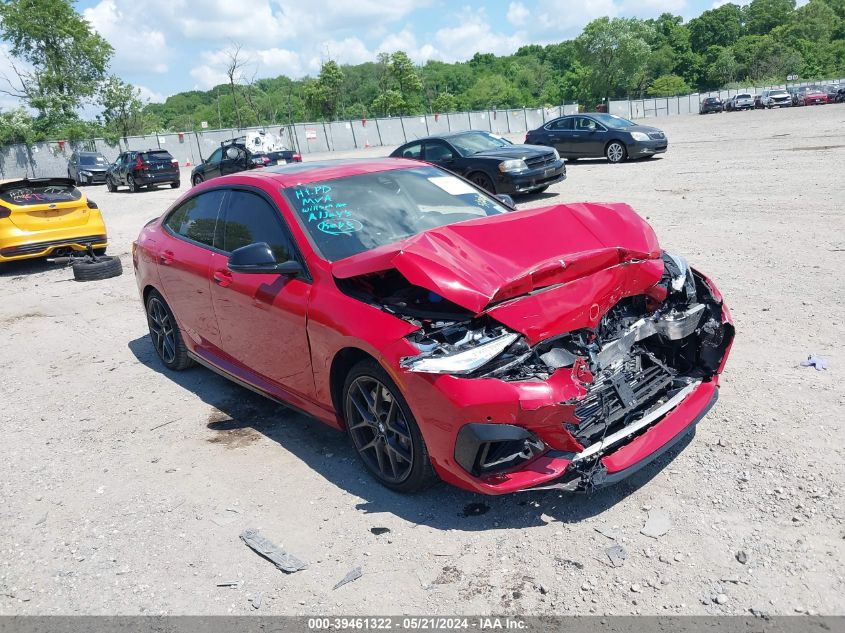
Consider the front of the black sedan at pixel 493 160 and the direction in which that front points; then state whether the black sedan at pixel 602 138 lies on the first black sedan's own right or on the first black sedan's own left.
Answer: on the first black sedan's own left

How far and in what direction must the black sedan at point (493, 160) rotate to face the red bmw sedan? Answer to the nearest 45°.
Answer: approximately 45° to its right

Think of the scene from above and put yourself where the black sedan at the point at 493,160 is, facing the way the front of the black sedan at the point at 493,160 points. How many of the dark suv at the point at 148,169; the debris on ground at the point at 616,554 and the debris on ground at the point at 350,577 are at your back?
1

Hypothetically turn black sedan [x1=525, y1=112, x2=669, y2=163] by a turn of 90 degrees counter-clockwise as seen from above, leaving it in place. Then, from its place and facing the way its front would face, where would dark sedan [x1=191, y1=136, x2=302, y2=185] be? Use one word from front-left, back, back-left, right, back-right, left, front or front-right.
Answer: back-left

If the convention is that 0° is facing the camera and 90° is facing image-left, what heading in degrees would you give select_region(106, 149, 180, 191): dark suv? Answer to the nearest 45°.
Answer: approximately 135°

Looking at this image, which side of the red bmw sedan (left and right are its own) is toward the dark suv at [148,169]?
back

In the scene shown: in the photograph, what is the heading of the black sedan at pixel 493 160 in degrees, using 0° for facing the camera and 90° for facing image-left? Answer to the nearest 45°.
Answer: approximately 315°

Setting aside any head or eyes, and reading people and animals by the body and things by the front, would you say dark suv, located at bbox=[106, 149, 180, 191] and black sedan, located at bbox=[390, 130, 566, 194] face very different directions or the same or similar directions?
very different directions

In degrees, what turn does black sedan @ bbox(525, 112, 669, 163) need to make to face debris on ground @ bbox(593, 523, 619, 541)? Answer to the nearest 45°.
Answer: approximately 45° to its right

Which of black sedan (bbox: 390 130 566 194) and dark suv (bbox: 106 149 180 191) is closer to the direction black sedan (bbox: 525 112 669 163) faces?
the black sedan

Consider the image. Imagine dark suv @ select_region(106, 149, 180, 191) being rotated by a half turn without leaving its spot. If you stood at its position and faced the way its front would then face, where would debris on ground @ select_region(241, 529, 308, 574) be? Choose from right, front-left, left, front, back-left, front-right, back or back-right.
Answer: front-right

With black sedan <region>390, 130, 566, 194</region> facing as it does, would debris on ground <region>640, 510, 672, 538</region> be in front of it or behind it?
in front

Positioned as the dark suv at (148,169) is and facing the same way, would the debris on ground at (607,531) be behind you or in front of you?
behind

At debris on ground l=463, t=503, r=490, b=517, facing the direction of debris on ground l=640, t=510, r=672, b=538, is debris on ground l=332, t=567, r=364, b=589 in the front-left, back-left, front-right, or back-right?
back-right

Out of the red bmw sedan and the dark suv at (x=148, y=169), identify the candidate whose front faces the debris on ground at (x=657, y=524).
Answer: the red bmw sedan
